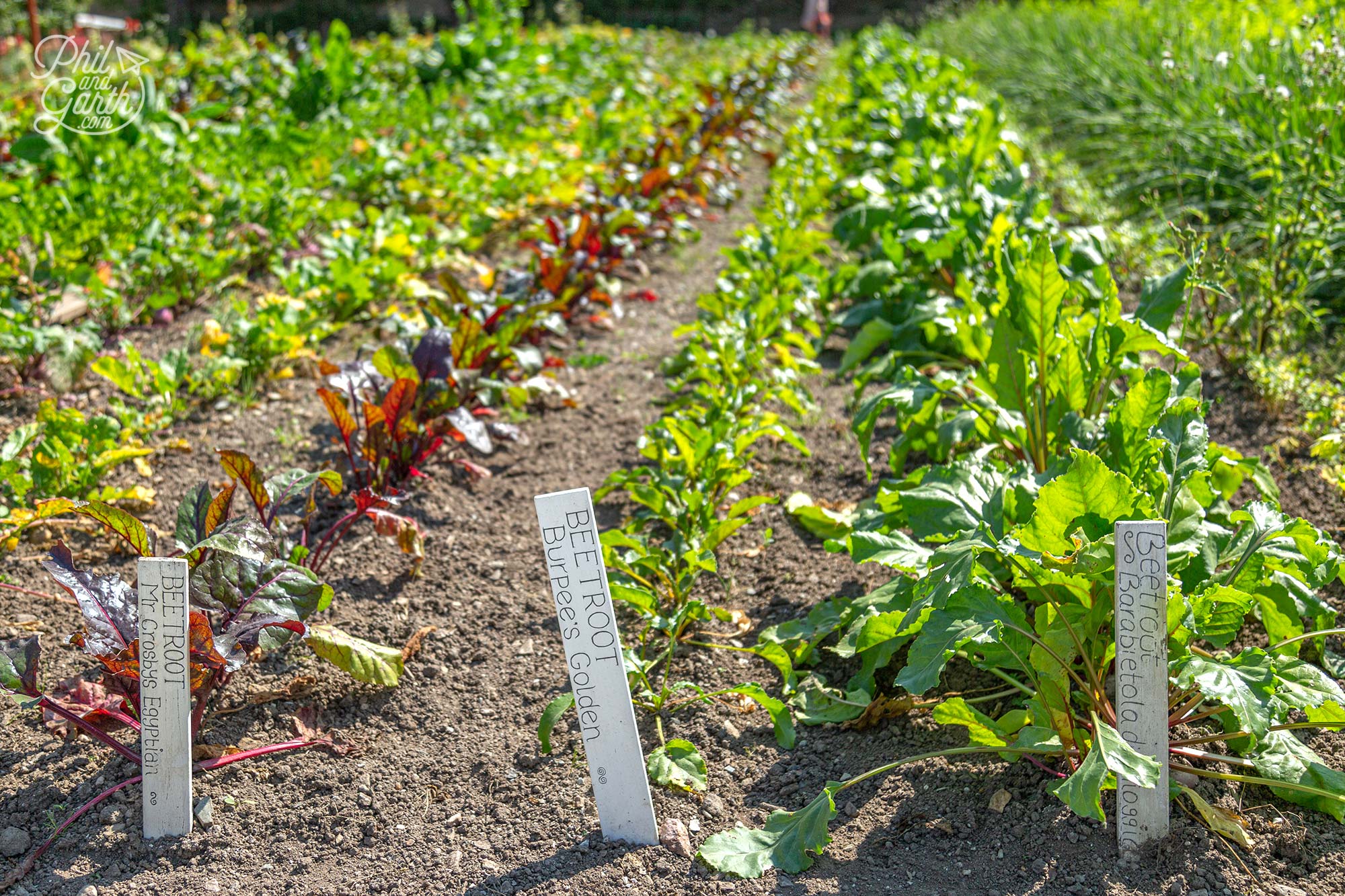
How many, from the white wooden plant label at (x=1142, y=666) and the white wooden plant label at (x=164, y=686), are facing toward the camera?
2

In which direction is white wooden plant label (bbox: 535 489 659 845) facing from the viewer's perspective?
toward the camera

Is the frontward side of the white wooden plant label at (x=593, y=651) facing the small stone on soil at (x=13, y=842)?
no

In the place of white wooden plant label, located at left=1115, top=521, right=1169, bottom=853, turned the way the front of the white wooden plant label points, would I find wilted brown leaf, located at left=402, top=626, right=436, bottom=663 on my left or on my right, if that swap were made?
on my right

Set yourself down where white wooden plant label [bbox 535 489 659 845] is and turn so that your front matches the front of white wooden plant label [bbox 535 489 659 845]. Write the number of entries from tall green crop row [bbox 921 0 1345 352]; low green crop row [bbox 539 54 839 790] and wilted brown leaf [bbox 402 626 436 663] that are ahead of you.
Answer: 0

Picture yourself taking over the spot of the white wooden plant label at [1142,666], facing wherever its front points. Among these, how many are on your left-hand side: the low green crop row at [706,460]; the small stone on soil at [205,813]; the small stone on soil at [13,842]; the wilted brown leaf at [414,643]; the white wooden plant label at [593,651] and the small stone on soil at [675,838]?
0

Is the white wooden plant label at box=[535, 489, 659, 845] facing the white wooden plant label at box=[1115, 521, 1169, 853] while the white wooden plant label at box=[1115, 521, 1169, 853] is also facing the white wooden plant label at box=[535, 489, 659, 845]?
no

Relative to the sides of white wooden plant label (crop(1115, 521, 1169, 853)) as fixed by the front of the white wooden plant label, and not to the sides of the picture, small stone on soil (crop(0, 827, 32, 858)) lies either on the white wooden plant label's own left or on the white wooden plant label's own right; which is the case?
on the white wooden plant label's own right

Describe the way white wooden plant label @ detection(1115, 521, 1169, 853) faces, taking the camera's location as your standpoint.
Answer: facing the viewer

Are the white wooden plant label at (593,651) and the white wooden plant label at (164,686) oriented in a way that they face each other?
no

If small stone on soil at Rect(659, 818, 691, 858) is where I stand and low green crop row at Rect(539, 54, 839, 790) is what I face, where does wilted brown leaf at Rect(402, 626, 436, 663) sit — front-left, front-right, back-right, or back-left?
front-left

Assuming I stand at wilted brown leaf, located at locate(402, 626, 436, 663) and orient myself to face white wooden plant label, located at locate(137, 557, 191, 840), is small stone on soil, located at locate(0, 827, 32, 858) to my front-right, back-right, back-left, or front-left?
front-right

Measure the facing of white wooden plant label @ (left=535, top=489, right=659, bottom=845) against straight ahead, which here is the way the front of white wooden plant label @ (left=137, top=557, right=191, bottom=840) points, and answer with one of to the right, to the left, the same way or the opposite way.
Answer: the same way

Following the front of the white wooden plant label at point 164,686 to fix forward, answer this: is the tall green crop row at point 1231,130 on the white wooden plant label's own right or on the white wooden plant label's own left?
on the white wooden plant label's own left

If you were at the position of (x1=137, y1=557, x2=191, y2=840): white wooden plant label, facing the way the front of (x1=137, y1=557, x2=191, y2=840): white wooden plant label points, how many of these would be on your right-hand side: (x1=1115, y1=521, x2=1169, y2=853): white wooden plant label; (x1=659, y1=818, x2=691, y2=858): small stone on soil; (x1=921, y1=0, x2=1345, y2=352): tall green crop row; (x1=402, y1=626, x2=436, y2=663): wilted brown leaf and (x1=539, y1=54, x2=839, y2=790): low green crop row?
0
